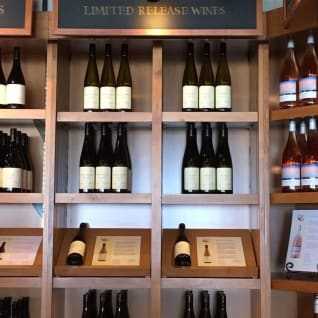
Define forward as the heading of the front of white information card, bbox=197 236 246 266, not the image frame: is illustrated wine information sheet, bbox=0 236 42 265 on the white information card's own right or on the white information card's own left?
on the white information card's own right

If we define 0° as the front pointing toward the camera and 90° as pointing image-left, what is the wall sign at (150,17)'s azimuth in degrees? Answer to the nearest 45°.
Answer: approximately 0°

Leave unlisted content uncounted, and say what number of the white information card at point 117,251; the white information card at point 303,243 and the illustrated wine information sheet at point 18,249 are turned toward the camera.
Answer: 3

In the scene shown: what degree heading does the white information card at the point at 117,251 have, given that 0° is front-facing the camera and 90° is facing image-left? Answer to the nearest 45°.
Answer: approximately 0°
